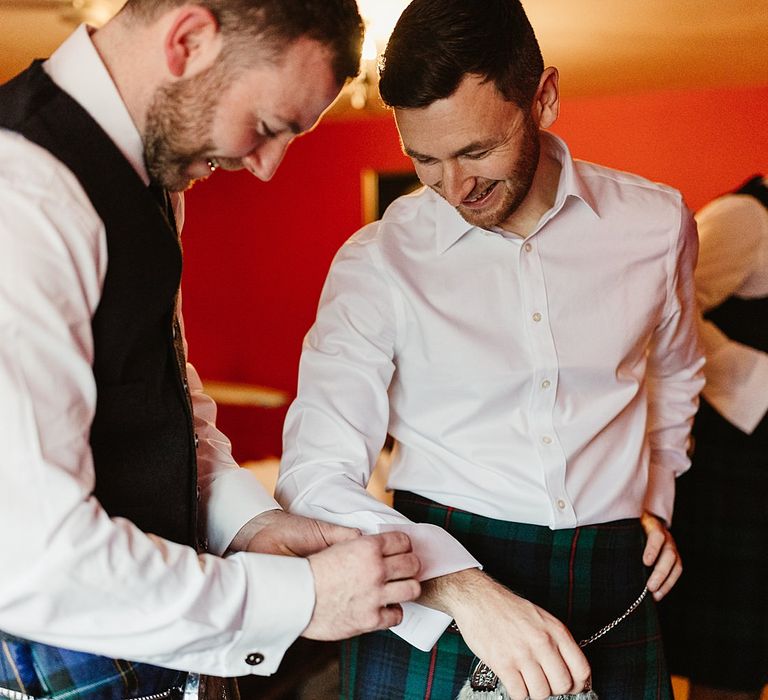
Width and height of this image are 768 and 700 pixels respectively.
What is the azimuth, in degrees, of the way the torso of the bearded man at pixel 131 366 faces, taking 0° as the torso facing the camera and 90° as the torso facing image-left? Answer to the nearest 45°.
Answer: approximately 270°

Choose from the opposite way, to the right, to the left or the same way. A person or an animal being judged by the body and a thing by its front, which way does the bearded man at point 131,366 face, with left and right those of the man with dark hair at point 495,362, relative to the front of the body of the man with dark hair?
to the left

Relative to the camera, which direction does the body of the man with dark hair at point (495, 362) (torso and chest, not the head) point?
toward the camera

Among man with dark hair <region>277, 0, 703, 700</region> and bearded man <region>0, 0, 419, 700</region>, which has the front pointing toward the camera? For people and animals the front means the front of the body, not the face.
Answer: the man with dark hair

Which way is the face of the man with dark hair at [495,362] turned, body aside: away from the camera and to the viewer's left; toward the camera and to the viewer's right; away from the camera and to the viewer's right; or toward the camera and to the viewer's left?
toward the camera and to the viewer's left

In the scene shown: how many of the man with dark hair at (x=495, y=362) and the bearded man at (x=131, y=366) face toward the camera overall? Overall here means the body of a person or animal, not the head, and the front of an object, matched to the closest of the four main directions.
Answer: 1

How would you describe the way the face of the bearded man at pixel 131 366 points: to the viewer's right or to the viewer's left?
to the viewer's right
